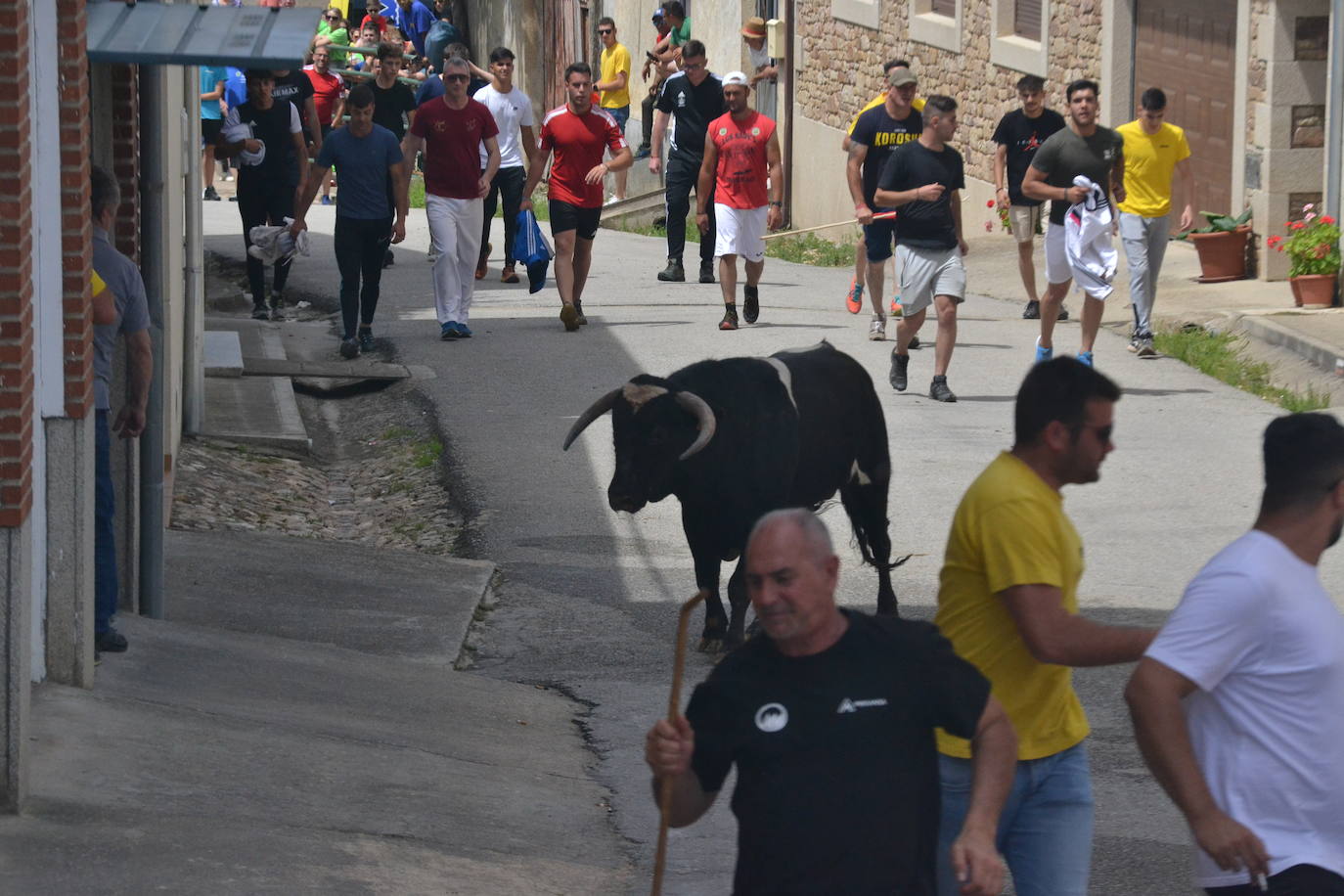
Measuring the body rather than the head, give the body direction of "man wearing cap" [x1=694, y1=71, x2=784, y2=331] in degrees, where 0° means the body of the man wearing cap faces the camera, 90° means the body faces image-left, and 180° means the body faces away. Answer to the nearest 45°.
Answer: approximately 0°

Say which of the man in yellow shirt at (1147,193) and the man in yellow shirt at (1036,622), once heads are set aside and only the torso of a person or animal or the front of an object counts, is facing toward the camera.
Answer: the man in yellow shirt at (1147,193)

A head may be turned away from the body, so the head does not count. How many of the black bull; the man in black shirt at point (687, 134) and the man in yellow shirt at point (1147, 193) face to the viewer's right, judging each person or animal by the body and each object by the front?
0

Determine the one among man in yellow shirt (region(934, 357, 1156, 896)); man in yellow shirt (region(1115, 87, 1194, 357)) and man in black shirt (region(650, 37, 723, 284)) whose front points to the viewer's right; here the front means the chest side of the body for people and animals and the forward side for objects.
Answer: man in yellow shirt (region(934, 357, 1156, 896))

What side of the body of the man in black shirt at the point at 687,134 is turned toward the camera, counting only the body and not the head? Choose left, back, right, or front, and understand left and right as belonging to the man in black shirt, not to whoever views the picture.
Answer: front

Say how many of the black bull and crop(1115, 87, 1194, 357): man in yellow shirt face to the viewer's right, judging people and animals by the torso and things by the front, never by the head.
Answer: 0

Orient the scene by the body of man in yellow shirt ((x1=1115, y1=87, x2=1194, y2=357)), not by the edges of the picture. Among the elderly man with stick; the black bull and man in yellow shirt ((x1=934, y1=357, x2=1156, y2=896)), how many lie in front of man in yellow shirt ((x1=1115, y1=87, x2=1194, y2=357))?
3

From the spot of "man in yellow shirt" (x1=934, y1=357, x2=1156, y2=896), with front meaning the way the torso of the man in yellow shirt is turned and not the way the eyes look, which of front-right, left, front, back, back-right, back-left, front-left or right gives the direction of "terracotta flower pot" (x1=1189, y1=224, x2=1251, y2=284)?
left

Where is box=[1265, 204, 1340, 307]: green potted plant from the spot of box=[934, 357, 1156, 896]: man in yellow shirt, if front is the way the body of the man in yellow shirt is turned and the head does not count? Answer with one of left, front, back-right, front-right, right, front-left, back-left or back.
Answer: left

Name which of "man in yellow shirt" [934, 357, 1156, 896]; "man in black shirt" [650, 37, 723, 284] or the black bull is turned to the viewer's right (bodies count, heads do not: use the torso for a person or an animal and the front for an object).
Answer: the man in yellow shirt

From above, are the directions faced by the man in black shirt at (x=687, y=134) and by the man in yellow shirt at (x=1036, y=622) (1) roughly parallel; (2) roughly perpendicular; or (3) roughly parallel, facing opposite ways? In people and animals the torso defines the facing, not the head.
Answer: roughly perpendicular

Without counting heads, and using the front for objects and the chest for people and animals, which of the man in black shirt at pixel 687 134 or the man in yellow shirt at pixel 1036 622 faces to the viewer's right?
the man in yellow shirt

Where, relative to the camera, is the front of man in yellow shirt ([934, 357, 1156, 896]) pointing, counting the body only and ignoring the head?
to the viewer's right

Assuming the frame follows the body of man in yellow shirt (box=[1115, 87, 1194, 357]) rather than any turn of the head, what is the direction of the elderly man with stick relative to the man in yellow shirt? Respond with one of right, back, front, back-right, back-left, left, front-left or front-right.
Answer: front

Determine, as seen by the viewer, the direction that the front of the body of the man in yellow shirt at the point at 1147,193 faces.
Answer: toward the camera

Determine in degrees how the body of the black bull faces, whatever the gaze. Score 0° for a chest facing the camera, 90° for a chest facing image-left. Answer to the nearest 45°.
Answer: approximately 45°
